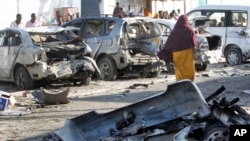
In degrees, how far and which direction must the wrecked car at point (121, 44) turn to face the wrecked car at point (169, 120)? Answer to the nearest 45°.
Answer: approximately 135° to its left

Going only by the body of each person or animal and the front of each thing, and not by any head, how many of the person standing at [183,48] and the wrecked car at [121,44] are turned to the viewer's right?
0

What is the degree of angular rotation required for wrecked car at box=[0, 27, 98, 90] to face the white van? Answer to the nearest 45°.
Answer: approximately 90° to its right

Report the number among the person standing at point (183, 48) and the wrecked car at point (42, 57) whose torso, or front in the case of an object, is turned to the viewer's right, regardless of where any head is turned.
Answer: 0
